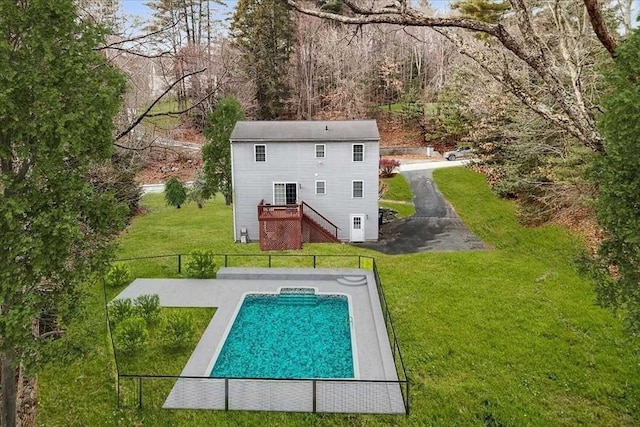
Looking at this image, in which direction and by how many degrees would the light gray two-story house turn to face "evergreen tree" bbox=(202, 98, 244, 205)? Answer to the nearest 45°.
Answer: approximately 45° to its left

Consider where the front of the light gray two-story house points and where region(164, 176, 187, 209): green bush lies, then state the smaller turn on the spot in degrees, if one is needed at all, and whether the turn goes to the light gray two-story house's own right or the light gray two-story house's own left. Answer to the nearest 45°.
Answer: approximately 45° to the light gray two-story house's own left

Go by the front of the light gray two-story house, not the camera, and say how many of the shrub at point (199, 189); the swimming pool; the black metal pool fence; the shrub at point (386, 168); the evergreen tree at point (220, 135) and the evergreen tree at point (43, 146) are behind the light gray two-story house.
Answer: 3

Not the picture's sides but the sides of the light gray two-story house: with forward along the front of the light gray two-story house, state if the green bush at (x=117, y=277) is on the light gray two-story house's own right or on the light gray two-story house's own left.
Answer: on the light gray two-story house's own left

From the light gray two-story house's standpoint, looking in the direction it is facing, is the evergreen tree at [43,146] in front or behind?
behind

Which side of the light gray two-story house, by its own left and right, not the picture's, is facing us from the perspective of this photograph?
back

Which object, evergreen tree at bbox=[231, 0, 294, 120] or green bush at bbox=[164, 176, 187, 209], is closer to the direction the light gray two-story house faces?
the evergreen tree

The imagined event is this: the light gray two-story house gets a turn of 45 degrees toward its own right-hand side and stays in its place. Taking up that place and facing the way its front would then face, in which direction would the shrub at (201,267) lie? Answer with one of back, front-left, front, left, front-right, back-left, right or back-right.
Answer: back

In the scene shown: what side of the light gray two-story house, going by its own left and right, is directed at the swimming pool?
back

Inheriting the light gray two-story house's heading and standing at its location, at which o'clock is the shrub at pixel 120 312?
The shrub is roughly at 7 o'clock from the light gray two-story house.

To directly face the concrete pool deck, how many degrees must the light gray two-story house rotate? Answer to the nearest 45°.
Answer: approximately 180°

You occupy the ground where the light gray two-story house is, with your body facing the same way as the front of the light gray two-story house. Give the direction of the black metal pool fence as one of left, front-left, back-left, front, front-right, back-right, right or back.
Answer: back
